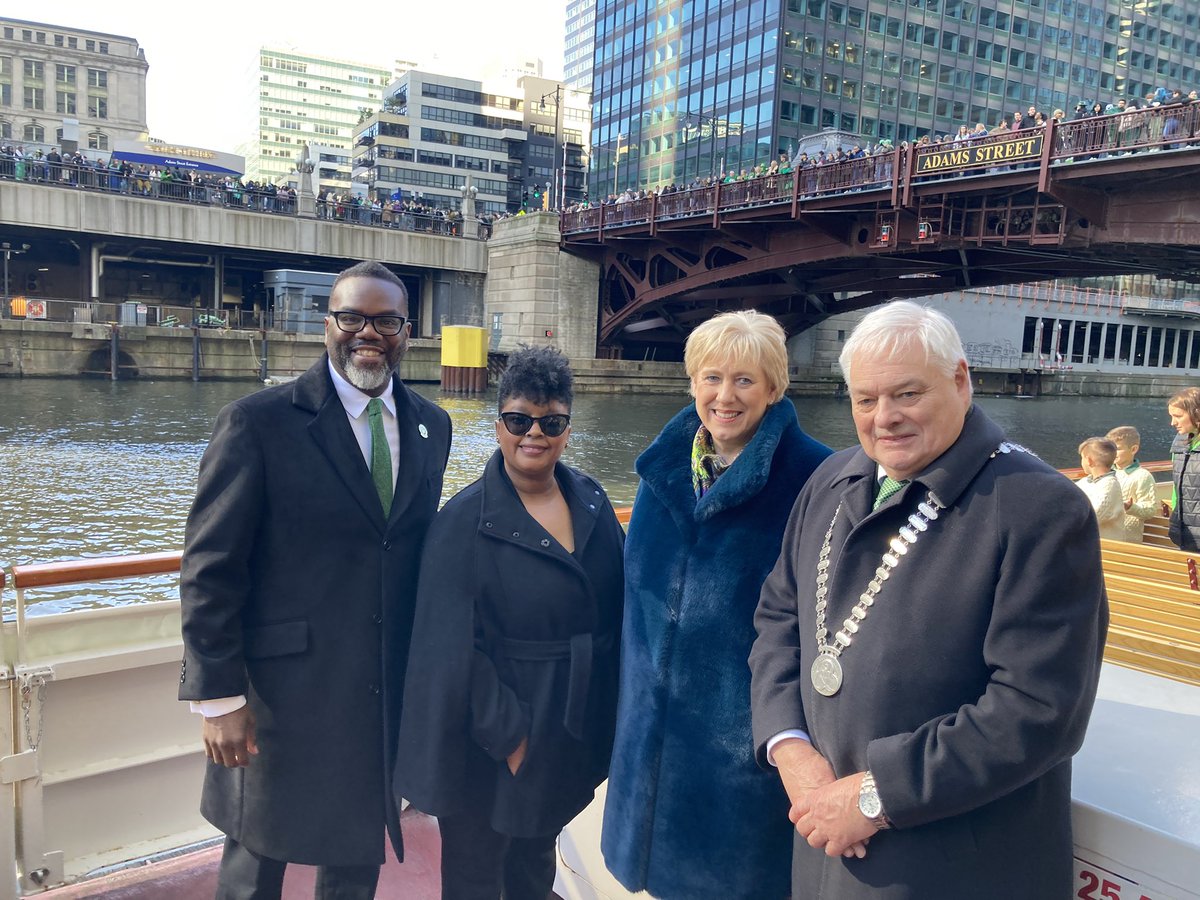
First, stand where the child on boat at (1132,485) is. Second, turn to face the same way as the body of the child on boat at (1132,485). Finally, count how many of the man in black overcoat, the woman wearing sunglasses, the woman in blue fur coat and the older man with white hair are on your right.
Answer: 0

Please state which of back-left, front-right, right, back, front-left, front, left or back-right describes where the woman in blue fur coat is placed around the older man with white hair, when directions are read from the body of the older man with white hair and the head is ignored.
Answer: right

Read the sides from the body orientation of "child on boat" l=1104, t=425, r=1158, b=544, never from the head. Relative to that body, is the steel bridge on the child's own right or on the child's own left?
on the child's own right

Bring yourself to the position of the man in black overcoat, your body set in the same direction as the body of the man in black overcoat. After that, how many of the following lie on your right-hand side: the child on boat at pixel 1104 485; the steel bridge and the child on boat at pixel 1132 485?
0

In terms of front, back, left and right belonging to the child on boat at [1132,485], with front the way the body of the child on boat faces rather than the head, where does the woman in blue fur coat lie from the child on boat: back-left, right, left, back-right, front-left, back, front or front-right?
left

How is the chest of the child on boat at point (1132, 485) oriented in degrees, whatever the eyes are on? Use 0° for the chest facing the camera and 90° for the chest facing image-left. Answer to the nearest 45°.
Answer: approximately 90°

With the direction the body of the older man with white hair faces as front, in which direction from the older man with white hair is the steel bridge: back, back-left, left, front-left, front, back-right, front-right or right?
back-right

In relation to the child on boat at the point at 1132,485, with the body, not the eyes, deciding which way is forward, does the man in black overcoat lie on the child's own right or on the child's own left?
on the child's own left

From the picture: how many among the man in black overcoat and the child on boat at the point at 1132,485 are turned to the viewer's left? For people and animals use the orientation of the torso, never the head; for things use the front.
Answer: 1

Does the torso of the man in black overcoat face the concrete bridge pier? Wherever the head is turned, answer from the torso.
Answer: no

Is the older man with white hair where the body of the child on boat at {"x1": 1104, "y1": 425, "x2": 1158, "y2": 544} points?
no

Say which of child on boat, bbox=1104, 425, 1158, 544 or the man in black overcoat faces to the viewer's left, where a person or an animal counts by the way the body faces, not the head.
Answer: the child on boat
